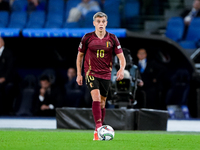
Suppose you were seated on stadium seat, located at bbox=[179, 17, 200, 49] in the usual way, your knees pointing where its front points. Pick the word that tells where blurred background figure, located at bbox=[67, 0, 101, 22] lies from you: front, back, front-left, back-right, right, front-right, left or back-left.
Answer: front-right

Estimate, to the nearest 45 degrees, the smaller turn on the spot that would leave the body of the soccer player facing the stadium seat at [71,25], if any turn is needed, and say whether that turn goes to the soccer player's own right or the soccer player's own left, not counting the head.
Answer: approximately 180°

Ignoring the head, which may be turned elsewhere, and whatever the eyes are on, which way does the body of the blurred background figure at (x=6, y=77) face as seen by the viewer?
toward the camera

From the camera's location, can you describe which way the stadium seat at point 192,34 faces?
facing the viewer and to the left of the viewer

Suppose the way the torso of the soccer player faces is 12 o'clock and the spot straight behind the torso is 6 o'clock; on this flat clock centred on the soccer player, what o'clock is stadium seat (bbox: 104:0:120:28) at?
The stadium seat is roughly at 6 o'clock from the soccer player.

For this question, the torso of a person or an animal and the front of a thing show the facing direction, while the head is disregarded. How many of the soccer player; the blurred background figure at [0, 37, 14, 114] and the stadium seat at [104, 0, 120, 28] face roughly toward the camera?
3

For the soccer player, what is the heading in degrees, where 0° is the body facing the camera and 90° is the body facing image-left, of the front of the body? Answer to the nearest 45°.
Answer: approximately 0°

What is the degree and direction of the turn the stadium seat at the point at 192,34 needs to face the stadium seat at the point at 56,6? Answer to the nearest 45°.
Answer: approximately 45° to its right

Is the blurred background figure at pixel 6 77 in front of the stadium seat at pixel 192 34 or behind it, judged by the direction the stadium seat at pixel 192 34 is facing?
in front

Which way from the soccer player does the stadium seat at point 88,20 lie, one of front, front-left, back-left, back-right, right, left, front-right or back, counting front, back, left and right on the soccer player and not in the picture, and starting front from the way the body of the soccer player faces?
back

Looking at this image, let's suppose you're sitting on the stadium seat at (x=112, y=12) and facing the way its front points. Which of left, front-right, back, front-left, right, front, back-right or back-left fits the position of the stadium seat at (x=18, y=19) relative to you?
right

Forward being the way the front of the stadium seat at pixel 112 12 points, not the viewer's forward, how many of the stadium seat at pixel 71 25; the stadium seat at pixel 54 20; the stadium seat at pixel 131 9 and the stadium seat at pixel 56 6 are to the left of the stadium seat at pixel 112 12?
1

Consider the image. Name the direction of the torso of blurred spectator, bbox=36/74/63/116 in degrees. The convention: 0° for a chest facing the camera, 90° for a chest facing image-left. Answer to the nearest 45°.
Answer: approximately 45°
